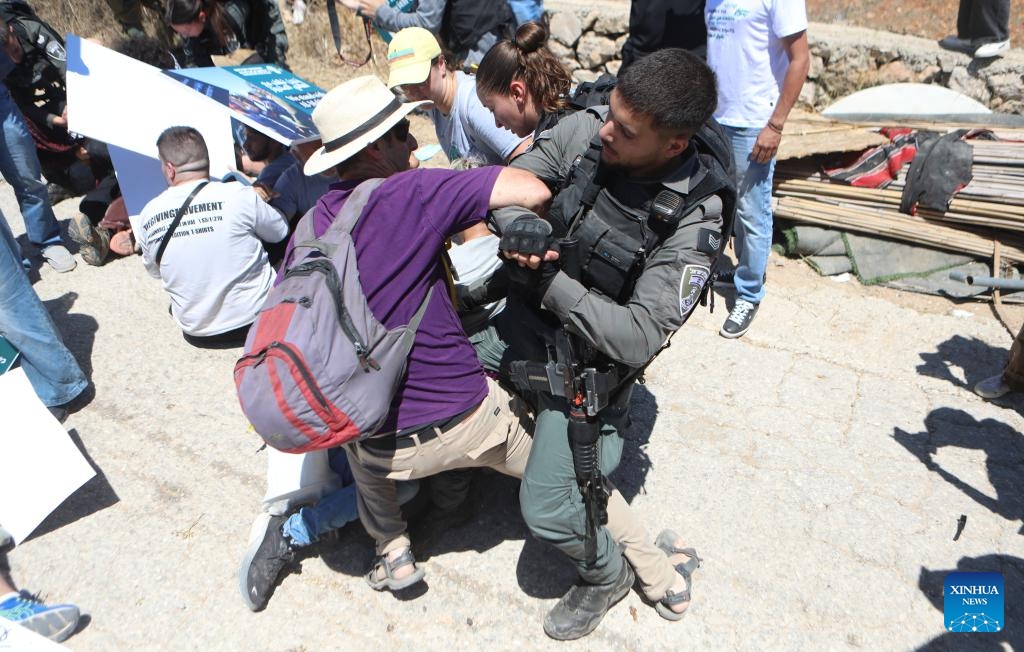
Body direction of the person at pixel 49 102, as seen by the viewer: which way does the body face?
to the viewer's right

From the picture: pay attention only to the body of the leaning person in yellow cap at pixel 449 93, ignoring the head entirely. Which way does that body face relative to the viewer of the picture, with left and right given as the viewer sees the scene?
facing the viewer and to the left of the viewer

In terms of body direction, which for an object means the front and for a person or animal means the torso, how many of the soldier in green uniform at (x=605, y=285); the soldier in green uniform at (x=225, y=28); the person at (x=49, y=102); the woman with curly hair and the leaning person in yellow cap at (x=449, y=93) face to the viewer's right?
1

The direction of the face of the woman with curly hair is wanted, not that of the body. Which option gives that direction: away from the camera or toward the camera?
toward the camera

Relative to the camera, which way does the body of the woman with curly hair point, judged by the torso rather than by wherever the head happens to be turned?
to the viewer's left

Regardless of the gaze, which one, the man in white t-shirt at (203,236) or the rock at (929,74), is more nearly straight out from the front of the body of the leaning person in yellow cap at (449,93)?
the man in white t-shirt

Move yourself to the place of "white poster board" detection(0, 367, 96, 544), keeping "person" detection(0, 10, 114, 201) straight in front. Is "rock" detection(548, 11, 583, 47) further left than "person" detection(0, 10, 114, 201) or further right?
right

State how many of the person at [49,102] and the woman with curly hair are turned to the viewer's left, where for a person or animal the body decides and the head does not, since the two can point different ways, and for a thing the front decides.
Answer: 1

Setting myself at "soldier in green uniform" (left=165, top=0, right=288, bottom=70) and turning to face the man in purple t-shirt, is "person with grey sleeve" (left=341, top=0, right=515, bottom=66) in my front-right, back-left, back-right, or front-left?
front-left

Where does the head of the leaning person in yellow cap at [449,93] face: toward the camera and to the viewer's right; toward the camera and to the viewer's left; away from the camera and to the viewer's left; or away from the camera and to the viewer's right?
toward the camera and to the viewer's left

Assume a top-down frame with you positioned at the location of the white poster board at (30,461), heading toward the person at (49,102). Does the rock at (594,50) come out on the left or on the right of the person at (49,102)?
right

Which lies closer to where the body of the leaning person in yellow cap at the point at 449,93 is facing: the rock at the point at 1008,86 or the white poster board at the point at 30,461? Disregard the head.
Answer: the white poster board

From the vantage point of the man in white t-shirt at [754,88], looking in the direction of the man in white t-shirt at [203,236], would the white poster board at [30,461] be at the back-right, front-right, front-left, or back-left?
front-left

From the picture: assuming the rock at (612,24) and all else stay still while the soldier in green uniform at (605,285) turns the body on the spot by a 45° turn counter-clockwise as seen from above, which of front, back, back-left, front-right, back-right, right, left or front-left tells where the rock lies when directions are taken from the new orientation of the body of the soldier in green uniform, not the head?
back

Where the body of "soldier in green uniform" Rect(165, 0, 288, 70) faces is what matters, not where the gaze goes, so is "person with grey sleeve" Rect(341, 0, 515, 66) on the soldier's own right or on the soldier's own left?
on the soldier's own left

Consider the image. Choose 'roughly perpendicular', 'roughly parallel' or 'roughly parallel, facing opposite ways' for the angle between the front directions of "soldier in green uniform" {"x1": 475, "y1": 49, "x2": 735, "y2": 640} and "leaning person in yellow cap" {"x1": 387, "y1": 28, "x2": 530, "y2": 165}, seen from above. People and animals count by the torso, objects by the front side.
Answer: roughly parallel
